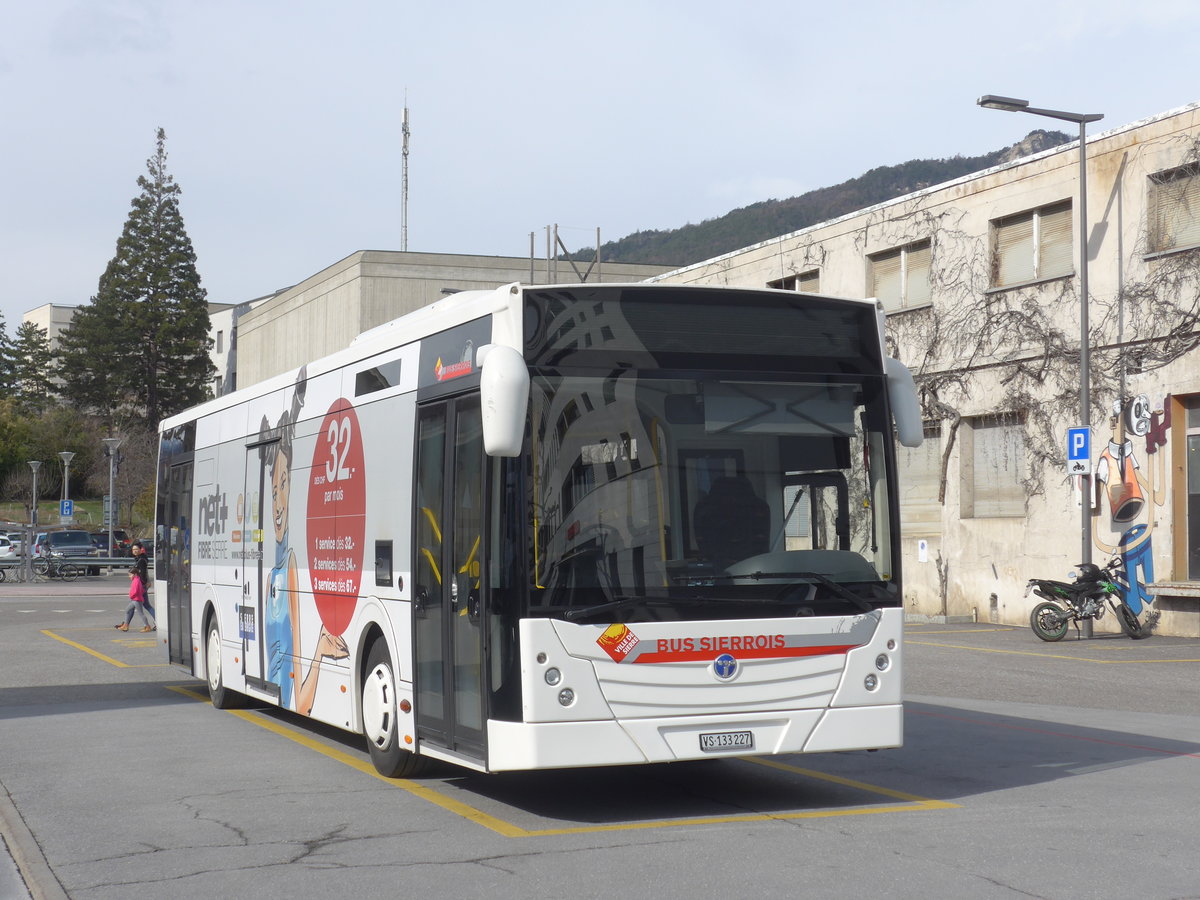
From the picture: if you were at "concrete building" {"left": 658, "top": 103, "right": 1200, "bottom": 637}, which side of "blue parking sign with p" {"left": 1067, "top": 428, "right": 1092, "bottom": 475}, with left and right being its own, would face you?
back

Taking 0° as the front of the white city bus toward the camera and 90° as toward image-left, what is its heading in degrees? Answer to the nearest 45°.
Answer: approximately 315°

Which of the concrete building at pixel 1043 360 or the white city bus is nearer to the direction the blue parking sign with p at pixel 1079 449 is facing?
the white city bus

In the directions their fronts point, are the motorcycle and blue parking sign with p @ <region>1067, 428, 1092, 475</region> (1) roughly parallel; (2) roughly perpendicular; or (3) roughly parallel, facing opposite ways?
roughly perpendicular

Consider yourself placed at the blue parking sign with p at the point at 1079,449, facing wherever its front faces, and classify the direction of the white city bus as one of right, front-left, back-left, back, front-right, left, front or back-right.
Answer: front

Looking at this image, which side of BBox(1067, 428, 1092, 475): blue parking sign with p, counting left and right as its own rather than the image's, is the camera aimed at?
front

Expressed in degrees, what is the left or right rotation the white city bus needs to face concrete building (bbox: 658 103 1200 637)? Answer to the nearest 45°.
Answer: approximately 90° to its left
